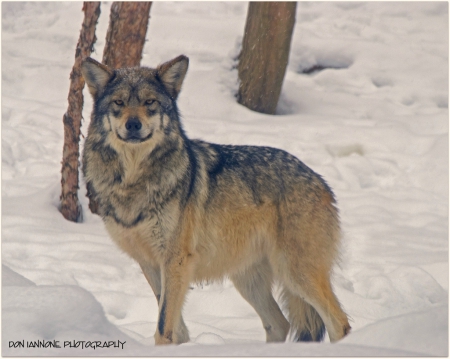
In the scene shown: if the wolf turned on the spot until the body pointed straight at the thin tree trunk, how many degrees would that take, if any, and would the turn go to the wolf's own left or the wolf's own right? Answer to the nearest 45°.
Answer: approximately 90° to the wolf's own right

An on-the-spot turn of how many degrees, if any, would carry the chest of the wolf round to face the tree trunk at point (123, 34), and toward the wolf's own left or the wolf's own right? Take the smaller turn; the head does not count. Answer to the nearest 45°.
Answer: approximately 135° to the wolf's own right

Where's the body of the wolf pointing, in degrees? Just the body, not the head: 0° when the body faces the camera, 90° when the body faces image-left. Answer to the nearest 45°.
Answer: approximately 45°

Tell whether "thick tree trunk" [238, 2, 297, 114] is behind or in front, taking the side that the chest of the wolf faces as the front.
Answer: behind
